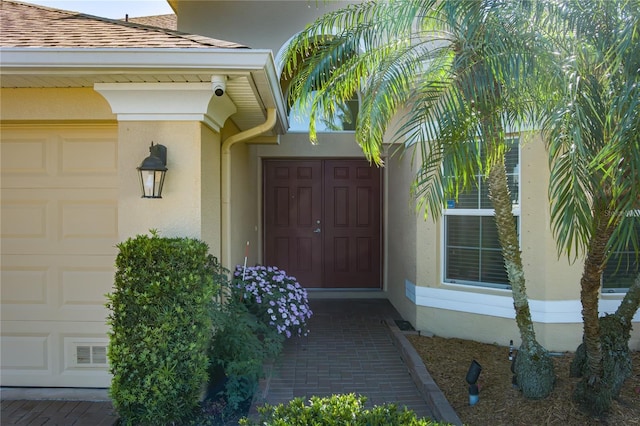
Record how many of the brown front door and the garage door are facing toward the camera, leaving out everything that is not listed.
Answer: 2

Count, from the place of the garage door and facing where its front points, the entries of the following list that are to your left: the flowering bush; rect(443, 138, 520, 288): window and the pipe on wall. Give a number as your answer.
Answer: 3

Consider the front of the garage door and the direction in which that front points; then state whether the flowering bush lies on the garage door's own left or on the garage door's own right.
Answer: on the garage door's own left

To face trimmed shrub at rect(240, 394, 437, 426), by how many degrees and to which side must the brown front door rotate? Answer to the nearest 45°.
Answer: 0° — it already faces it

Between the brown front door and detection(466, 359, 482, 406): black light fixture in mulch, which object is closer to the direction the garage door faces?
the black light fixture in mulch

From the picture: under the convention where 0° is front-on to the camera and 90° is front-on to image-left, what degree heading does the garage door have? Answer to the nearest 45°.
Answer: approximately 0°

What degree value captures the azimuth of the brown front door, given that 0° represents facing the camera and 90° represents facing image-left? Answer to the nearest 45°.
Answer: approximately 0°

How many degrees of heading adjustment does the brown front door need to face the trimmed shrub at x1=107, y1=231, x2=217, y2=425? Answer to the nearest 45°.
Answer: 0° — it already faces it

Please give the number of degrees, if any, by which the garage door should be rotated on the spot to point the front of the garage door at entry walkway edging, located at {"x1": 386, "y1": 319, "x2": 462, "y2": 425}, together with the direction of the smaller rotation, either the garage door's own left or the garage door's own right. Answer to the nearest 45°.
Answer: approximately 45° to the garage door's own left

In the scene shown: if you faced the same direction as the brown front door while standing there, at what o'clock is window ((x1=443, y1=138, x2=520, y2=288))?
The window is roughly at 11 o'clock from the brown front door.

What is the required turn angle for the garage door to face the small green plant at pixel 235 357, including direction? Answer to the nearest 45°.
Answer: approximately 45° to its left

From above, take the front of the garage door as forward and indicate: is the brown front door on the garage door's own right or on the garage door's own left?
on the garage door's own left

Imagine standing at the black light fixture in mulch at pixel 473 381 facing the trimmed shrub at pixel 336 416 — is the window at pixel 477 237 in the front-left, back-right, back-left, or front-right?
back-right
